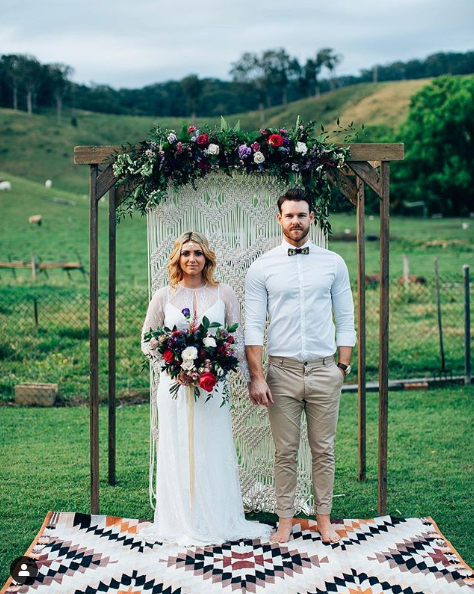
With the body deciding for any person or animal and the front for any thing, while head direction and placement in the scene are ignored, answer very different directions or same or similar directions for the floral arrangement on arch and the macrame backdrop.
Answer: same or similar directions

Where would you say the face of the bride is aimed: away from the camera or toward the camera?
toward the camera

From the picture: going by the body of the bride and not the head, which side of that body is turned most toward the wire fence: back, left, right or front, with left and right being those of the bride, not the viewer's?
back

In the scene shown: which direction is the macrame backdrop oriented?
toward the camera

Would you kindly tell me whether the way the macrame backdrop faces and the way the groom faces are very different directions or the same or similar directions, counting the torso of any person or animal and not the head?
same or similar directions

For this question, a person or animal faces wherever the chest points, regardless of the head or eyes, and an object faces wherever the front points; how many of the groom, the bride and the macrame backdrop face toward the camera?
3

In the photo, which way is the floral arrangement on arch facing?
toward the camera

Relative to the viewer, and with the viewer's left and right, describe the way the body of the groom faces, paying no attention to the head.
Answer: facing the viewer

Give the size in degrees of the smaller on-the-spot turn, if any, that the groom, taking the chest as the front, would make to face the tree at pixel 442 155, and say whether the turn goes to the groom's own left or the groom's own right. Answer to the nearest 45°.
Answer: approximately 180°

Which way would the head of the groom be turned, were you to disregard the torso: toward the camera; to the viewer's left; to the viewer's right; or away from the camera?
toward the camera

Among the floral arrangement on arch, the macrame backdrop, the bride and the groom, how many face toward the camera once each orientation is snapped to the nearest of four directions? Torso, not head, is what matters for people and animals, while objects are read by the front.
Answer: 4

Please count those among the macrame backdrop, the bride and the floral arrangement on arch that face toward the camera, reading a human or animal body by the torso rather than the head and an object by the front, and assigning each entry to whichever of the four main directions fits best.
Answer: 3

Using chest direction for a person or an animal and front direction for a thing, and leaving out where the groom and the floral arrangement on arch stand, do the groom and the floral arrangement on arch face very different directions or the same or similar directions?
same or similar directions

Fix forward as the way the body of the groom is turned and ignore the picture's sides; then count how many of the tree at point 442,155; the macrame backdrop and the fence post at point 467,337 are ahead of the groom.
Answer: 0
